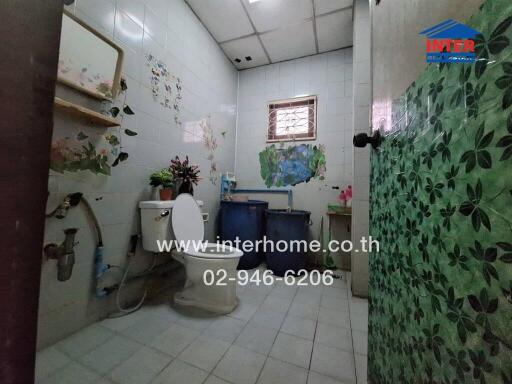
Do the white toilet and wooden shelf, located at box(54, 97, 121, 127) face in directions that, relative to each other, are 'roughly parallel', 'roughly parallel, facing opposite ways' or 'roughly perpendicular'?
roughly parallel

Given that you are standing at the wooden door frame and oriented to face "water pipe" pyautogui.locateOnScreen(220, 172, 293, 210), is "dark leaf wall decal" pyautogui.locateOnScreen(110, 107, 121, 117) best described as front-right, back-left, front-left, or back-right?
front-left

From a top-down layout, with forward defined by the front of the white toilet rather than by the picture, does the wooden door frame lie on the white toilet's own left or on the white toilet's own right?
on the white toilet's own right

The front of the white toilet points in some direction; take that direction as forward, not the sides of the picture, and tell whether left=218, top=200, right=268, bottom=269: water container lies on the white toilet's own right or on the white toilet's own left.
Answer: on the white toilet's own left

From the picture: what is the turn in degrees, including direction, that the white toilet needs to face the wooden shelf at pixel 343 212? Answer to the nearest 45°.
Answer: approximately 45° to its left

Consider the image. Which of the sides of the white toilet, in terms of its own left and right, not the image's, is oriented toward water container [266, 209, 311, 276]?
left

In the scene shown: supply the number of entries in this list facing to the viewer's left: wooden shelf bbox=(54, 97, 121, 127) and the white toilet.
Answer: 0

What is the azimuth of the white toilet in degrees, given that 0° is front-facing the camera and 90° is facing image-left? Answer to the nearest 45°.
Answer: approximately 315°
